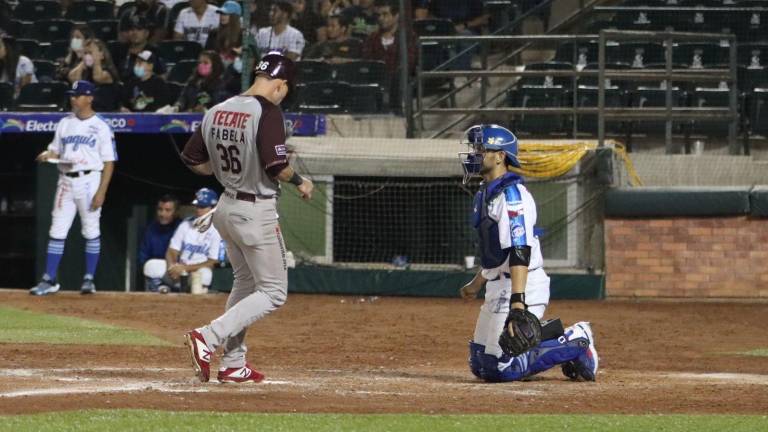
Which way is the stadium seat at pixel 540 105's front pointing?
toward the camera

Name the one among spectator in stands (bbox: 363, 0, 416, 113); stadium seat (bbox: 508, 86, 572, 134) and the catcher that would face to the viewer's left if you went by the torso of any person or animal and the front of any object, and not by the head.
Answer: the catcher

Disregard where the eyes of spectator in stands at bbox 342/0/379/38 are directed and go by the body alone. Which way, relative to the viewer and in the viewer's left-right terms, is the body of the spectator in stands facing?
facing the viewer

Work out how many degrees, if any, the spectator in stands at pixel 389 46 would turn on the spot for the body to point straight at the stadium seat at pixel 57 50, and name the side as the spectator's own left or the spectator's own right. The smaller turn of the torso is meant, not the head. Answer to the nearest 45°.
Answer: approximately 135° to the spectator's own right

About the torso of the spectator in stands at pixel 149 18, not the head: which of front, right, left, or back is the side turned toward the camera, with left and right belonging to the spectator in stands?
front

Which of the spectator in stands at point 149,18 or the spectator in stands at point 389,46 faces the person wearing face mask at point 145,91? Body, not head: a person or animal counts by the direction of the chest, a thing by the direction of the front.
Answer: the spectator in stands at point 149,18

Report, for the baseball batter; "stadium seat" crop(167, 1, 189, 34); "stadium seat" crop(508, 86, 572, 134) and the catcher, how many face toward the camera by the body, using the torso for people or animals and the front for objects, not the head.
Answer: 2

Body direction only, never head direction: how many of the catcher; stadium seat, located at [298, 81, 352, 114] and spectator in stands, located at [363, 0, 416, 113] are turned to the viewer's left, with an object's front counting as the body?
1

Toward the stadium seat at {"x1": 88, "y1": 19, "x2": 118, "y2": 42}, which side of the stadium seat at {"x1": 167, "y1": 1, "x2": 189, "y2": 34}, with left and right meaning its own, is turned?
right

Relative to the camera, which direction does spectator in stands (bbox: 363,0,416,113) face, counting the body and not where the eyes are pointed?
toward the camera

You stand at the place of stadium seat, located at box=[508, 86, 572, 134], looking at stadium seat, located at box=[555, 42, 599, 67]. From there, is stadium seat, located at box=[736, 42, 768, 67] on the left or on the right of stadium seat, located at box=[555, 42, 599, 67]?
right

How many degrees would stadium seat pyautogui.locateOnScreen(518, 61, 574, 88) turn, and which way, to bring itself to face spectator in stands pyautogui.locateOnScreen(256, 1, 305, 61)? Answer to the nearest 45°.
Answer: approximately 90° to its right

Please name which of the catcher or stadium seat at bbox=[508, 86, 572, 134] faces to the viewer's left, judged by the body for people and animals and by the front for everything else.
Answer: the catcher

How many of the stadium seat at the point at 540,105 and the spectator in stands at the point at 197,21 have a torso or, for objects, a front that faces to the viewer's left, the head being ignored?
0
